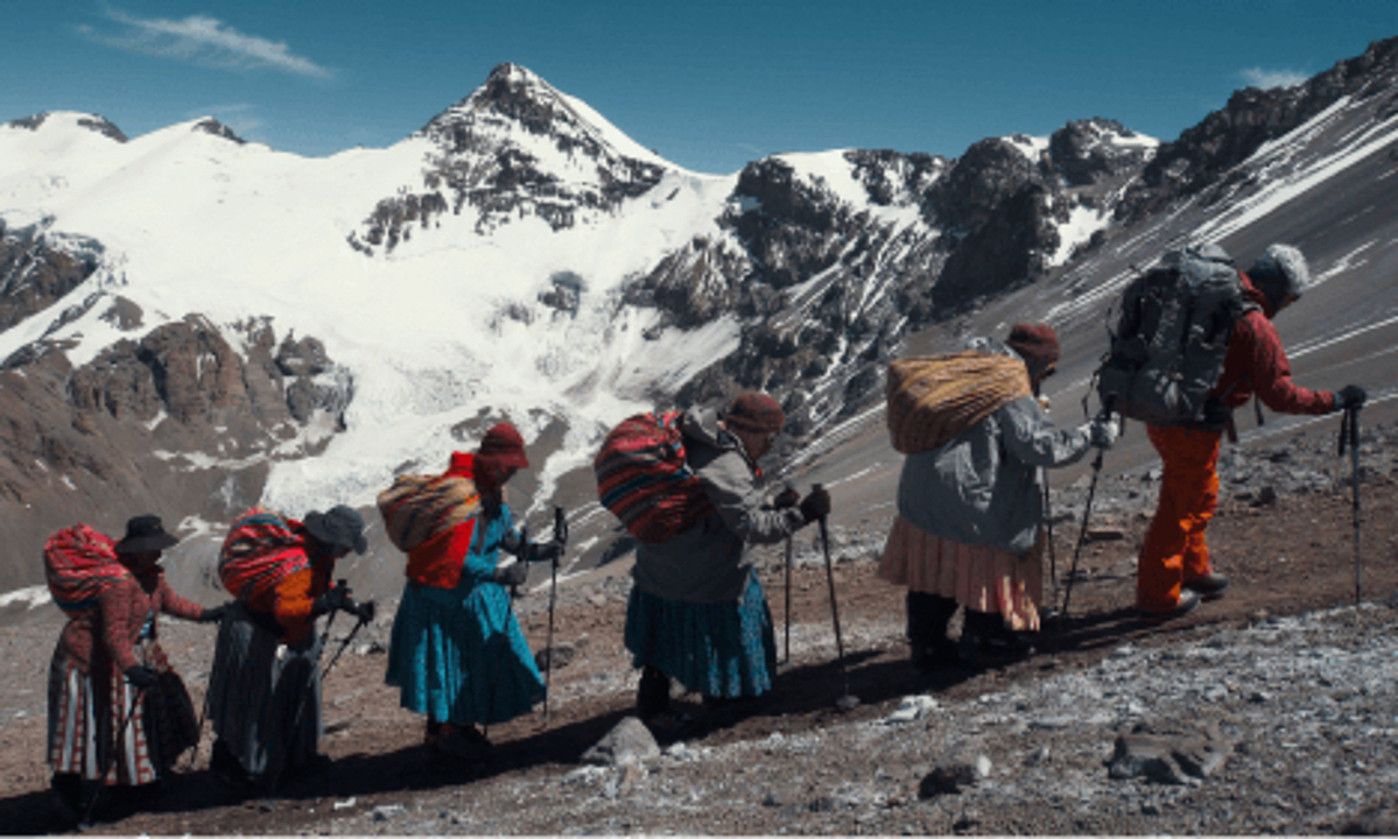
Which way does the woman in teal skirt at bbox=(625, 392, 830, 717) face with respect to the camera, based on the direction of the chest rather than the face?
to the viewer's right

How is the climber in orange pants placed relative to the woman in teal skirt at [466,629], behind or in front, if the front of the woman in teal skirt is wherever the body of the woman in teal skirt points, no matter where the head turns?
in front

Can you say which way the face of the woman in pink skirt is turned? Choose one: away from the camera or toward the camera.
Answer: away from the camera

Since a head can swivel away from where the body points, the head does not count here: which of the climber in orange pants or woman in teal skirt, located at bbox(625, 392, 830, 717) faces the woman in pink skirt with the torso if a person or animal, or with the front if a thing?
the woman in teal skirt

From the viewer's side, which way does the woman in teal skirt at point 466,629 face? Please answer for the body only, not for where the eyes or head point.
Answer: to the viewer's right

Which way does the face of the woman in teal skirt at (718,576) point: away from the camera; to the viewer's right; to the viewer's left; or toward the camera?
to the viewer's right

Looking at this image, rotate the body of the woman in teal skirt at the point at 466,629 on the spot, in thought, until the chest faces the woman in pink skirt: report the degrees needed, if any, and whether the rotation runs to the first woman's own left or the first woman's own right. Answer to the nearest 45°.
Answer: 0° — they already face them

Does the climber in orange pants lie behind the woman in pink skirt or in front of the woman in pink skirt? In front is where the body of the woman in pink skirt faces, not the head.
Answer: in front

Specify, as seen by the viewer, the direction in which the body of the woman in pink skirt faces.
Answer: to the viewer's right

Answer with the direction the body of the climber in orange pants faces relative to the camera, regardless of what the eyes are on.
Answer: to the viewer's right

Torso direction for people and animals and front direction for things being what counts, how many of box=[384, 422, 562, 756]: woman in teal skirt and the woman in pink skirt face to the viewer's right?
2

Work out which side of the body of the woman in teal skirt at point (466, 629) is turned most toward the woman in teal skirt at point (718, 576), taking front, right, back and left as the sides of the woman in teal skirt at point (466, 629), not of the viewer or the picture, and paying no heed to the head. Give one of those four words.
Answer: front
